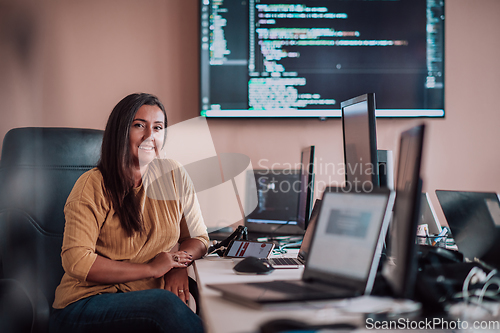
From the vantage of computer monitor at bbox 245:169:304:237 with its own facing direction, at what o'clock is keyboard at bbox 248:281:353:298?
The keyboard is roughly at 12 o'clock from the computer monitor.

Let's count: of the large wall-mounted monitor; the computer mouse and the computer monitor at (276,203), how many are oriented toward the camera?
2

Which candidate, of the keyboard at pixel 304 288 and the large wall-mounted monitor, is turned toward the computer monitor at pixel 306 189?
the large wall-mounted monitor

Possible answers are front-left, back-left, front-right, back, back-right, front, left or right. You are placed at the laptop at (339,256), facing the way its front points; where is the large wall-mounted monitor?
back-right
